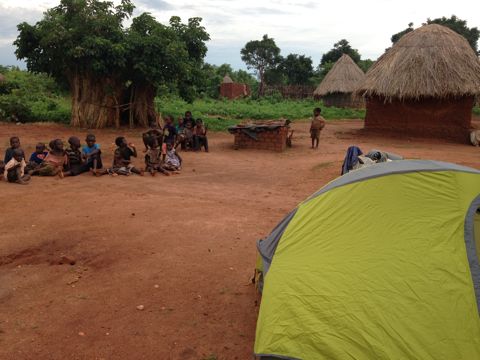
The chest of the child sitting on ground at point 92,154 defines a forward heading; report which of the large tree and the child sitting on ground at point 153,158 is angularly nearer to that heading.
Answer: the child sitting on ground

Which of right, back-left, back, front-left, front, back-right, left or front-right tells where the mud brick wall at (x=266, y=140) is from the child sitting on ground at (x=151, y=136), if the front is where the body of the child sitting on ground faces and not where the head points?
back-left

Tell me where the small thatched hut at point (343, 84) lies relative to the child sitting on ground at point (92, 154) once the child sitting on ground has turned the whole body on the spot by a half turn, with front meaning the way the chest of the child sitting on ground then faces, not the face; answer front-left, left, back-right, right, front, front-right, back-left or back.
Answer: right

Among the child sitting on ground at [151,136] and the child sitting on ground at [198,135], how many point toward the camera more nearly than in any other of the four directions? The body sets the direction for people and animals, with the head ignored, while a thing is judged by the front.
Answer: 2

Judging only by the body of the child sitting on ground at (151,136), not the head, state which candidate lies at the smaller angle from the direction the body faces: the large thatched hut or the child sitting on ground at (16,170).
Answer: the child sitting on ground

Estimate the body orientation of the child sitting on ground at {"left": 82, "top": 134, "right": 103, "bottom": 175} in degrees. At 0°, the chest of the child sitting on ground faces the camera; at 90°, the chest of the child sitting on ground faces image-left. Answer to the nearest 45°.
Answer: approximately 315°

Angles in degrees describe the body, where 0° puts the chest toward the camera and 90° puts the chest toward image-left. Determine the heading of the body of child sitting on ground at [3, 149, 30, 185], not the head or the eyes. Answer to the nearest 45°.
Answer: approximately 315°

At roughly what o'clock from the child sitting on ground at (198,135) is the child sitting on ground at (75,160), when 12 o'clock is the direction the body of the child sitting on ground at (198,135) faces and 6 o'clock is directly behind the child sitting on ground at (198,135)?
the child sitting on ground at (75,160) is roughly at 1 o'clock from the child sitting on ground at (198,135).

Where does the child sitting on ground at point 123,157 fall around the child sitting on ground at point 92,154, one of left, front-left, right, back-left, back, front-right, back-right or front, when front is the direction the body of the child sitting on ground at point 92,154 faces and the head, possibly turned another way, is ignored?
front-left

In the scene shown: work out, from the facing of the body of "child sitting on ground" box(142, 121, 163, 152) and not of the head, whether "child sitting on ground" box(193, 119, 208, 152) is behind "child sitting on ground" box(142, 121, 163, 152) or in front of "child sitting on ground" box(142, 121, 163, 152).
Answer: behind

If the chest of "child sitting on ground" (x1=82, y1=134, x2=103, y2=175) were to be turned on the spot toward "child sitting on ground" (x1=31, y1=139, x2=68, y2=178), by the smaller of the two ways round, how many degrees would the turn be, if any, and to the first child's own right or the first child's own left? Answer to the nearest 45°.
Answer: approximately 135° to the first child's own right

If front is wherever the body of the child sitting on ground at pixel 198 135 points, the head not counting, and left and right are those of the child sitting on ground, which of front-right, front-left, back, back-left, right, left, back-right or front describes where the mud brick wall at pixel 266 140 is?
left

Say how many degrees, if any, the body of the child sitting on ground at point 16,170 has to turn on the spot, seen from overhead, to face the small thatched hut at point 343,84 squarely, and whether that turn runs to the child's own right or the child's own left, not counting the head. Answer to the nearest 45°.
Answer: approximately 90° to the child's own left
